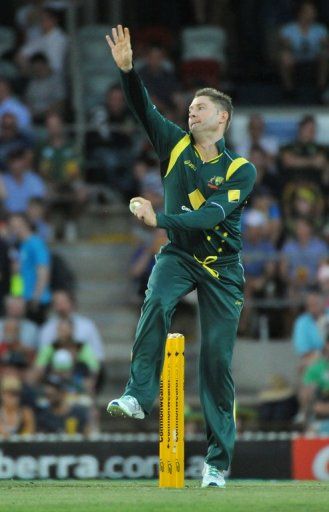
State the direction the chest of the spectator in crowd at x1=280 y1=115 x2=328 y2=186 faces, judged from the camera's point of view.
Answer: toward the camera

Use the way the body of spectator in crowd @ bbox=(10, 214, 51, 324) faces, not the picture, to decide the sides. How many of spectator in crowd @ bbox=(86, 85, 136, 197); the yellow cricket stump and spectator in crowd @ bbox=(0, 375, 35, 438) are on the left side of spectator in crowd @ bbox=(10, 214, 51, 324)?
2

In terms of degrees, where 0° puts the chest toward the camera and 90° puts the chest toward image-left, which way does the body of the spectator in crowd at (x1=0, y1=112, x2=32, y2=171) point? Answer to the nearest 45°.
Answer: approximately 0°

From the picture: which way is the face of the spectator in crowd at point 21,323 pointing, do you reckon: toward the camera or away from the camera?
toward the camera

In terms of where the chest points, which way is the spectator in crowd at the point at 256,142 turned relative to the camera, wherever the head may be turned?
toward the camera

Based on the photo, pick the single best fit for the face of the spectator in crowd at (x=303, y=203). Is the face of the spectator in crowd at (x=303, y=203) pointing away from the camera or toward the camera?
toward the camera

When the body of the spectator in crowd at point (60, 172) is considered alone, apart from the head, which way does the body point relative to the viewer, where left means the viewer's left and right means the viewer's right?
facing the viewer

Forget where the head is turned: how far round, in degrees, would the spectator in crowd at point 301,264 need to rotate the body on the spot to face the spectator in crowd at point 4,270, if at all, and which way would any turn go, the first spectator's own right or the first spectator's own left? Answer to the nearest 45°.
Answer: approximately 90° to the first spectator's own right
